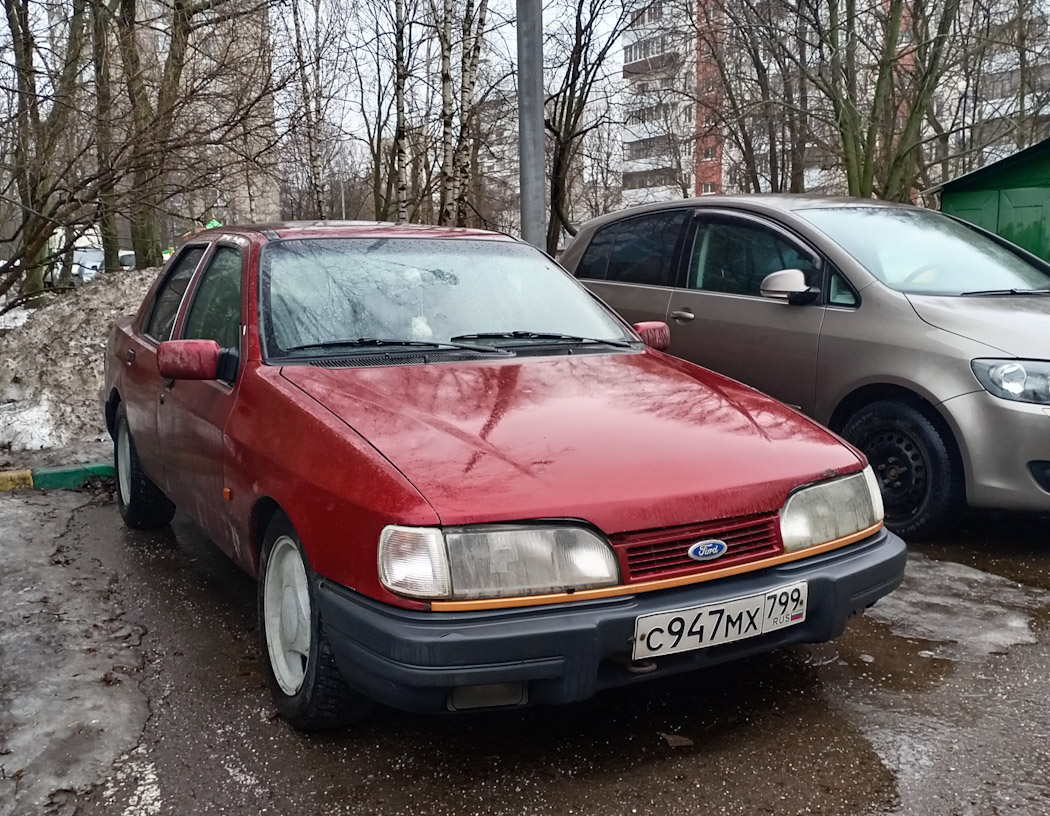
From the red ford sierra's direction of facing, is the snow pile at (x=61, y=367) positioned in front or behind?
behind

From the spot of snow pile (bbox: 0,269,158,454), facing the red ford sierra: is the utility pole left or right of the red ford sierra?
left

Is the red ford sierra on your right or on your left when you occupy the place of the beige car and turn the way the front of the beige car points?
on your right

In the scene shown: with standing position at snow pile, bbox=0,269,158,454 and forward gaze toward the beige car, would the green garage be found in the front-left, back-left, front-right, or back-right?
front-left

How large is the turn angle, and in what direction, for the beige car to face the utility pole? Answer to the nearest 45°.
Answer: approximately 180°

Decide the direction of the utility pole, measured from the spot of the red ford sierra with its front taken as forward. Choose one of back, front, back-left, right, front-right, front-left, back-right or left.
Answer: back-left

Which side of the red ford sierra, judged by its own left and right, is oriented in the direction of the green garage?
left

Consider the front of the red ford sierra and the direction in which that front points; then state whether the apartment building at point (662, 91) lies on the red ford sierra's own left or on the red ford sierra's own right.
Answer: on the red ford sierra's own left

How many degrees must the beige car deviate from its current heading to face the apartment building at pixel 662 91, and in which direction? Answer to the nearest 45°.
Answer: approximately 135° to its left

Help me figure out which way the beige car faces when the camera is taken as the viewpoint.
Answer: facing the viewer and to the right of the viewer

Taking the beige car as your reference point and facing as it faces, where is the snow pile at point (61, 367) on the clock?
The snow pile is roughly at 5 o'clock from the beige car.
